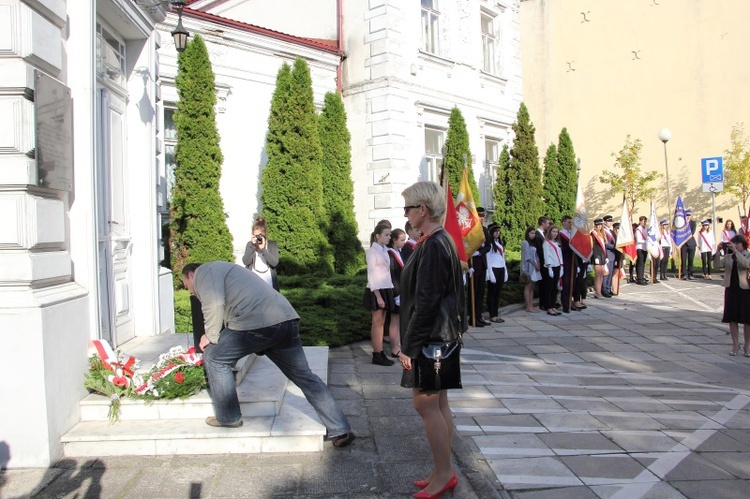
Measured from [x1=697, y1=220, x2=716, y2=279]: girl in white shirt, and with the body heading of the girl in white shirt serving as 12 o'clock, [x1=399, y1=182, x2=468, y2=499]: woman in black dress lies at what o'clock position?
The woman in black dress is roughly at 12 o'clock from the girl in white shirt.

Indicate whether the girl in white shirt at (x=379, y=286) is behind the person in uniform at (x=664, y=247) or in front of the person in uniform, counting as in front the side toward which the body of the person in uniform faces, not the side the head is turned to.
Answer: in front

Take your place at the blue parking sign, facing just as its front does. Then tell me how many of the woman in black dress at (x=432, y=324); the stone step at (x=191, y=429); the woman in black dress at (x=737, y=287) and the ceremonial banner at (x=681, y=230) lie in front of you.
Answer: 3

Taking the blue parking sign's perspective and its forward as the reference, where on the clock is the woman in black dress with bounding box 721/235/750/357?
The woman in black dress is roughly at 12 o'clock from the blue parking sign.

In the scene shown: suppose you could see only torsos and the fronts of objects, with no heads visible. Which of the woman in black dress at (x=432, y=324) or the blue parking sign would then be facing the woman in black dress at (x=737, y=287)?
the blue parking sign

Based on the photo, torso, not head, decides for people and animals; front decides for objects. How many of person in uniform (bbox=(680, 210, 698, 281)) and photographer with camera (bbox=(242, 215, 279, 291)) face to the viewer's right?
0

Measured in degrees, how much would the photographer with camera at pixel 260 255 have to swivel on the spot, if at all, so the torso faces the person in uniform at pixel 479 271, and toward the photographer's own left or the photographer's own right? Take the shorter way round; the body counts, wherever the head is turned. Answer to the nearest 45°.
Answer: approximately 135° to the photographer's own left

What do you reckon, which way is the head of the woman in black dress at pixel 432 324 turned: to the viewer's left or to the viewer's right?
to the viewer's left
